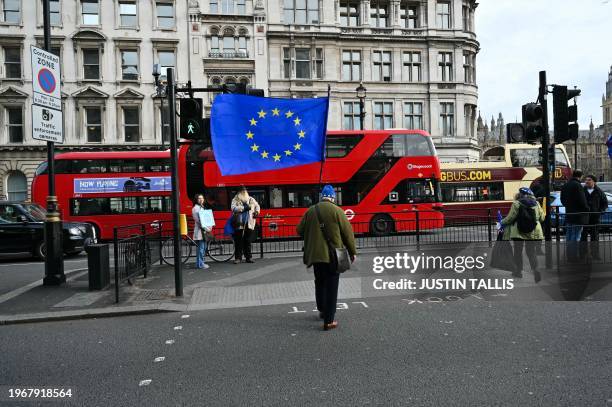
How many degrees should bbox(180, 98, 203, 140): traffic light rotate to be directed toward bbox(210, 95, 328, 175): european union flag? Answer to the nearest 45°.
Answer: approximately 45° to its left

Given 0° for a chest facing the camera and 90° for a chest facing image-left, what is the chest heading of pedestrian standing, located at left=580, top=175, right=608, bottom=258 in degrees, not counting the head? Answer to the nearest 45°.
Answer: approximately 45°

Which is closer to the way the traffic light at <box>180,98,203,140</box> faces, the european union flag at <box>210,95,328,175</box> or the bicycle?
the european union flag

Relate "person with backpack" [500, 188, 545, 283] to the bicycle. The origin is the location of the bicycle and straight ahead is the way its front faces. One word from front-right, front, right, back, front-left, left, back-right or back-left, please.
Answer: back-left

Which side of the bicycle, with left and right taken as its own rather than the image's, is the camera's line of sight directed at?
left

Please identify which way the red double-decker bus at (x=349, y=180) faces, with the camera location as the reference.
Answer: facing to the right of the viewer
